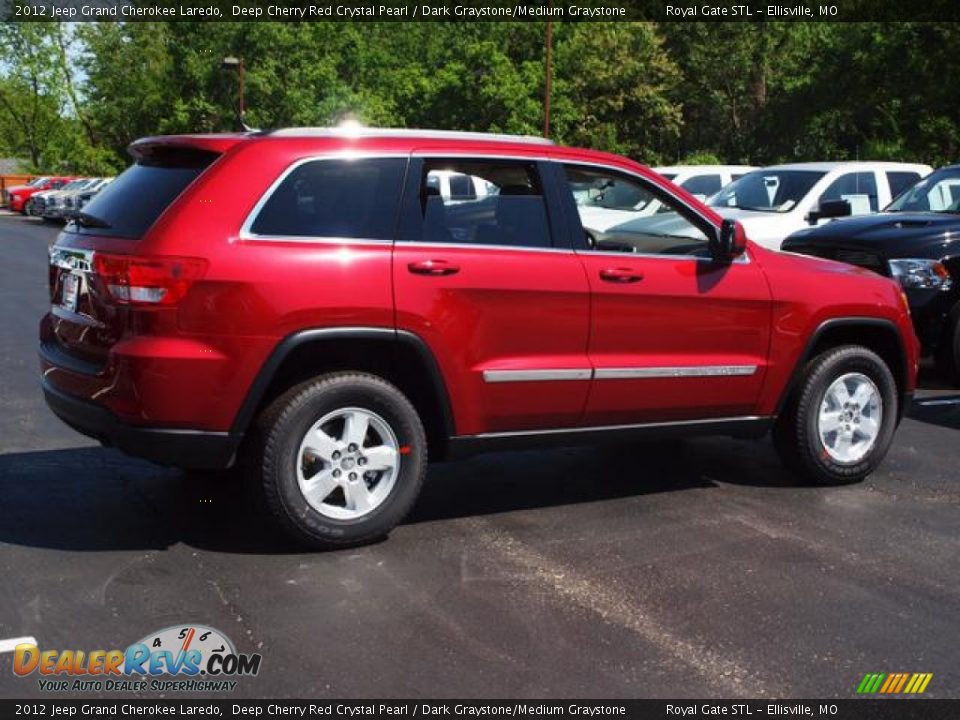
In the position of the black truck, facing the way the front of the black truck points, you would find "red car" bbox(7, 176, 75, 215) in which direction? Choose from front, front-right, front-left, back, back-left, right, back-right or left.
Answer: right

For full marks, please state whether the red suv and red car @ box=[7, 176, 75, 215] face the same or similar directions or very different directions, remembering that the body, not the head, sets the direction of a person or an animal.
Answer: very different directions

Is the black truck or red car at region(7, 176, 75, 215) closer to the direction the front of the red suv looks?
the black truck

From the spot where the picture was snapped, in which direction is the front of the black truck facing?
facing the viewer and to the left of the viewer

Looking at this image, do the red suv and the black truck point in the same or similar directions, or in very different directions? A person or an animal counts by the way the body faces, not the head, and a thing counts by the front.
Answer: very different directions

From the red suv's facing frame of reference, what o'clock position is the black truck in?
The black truck is roughly at 12 o'clock from the red suv.

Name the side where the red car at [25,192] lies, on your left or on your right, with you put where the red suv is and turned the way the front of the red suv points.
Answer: on your left

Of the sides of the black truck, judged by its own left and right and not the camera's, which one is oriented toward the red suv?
front

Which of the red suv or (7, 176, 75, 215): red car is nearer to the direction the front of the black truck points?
the red suv

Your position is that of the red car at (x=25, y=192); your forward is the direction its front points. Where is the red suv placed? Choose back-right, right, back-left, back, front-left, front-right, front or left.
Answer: front-left

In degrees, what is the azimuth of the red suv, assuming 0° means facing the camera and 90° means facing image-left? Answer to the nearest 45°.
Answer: approximately 225°
